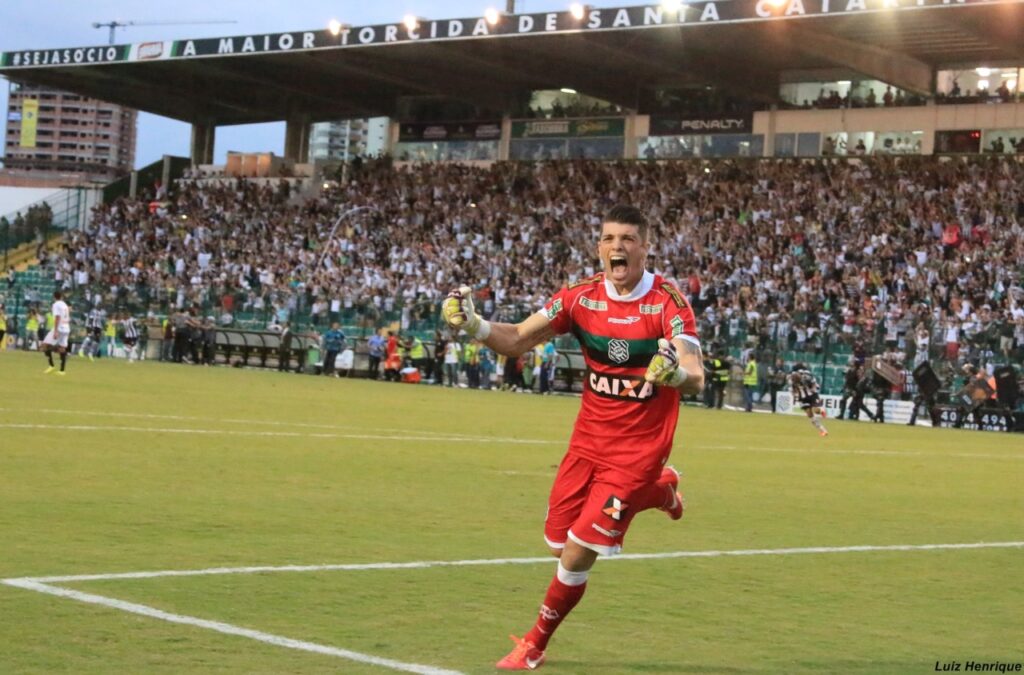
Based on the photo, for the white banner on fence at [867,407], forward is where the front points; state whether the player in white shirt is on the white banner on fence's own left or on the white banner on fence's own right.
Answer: on the white banner on fence's own right

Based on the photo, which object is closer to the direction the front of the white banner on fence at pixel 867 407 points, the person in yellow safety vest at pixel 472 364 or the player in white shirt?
the player in white shirt

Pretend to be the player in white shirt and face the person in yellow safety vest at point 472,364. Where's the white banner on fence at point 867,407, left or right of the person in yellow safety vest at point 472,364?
right

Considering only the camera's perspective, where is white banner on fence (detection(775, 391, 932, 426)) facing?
facing the viewer

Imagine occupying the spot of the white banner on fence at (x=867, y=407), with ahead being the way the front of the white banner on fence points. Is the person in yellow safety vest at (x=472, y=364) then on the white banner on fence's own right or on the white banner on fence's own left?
on the white banner on fence's own right

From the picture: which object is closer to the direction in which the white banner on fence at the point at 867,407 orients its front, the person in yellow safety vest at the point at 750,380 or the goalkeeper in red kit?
the goalkeeper in red kit

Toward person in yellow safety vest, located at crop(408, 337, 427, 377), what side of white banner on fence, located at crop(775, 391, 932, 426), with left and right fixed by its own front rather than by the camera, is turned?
right

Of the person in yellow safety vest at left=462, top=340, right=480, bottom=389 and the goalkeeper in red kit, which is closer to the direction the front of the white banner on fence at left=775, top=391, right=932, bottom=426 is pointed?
the goalkeeper in red kit

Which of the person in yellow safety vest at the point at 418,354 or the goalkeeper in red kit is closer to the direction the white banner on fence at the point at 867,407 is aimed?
the goalkeeper in red kit

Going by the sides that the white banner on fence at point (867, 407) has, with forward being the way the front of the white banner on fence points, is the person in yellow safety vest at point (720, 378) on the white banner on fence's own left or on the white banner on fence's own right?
on the white banner on fence's own right

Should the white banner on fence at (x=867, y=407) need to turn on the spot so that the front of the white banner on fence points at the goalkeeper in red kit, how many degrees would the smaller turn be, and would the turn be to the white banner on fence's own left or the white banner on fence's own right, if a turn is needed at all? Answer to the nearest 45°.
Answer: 0° — it already faces them
